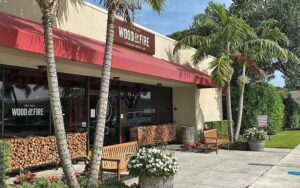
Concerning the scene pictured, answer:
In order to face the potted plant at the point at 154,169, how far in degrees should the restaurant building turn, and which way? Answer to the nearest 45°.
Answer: approximately 45° to its right

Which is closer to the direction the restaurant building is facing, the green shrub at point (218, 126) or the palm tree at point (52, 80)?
the palm tree

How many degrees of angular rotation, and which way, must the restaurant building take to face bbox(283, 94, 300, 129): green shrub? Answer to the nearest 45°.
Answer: approximately 90° to its left

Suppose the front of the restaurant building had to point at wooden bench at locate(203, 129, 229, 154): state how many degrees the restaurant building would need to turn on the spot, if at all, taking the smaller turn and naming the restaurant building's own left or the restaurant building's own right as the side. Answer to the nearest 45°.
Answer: approximately 90° to the restaurant building's own left

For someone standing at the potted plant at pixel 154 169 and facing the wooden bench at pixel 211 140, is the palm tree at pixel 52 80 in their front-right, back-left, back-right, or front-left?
back-left

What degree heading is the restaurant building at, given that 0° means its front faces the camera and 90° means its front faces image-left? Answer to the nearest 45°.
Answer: approximately 315°

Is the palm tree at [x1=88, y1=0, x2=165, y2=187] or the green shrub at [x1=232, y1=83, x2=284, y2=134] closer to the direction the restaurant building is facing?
the palm tree

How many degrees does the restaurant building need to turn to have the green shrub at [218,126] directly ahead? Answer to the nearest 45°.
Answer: approximately 90° to its left

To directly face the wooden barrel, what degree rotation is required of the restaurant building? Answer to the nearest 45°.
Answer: approximately 90° to its left

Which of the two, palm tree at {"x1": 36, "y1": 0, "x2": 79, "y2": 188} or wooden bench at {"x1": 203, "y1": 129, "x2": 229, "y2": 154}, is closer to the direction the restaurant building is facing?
the palm tree

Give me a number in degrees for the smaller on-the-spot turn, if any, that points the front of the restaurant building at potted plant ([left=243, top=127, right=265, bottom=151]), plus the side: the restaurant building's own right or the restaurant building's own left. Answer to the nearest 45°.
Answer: approximately 90° to the restaurant building's own left

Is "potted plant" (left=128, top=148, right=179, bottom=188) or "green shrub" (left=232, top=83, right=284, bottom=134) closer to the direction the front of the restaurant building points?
the potted plant
